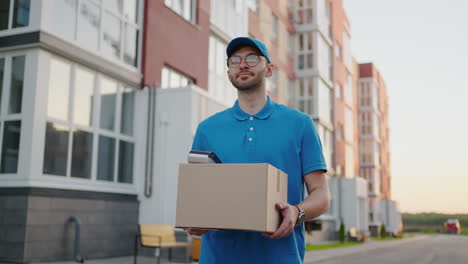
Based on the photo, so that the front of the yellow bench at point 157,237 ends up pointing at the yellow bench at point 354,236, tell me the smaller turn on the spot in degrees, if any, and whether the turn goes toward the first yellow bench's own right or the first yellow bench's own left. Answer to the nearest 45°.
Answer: approximately 90° to the first yellow bench's own left

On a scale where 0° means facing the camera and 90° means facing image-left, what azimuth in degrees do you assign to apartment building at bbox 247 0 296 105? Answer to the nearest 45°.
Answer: approximately 315°

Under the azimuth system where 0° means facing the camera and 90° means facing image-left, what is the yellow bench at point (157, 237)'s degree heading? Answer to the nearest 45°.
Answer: approximately 315°

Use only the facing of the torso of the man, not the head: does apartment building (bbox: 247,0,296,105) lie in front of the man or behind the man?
behind

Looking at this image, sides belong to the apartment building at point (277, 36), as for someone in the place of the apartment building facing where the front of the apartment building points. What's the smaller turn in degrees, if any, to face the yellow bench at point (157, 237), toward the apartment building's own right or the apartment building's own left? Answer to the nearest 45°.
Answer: approximately 45° to the apartment building's own right

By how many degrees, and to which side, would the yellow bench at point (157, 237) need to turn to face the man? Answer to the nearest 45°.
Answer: approximately 45° to its right

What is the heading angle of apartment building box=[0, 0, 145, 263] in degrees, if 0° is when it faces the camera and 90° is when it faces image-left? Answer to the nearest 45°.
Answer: approximately 315°

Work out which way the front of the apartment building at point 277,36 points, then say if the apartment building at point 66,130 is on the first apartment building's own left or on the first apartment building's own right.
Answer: on the first apartment building's own right

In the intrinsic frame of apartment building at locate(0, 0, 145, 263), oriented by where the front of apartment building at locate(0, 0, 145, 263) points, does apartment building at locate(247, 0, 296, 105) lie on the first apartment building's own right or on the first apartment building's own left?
on the first apartment building's own left
